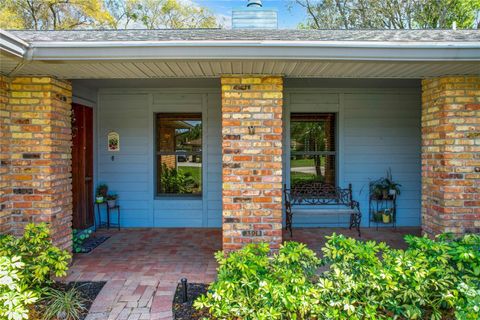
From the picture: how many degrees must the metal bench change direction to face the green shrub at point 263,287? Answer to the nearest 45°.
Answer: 0° — it already faces it

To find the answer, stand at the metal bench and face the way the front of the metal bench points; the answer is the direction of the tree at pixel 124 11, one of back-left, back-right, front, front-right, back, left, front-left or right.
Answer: back-right

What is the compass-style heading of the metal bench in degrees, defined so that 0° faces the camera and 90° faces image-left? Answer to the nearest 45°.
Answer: approximately 0°

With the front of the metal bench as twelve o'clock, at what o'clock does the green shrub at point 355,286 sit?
The green shrub is roughly at 12 o'clock from the metal bench.
